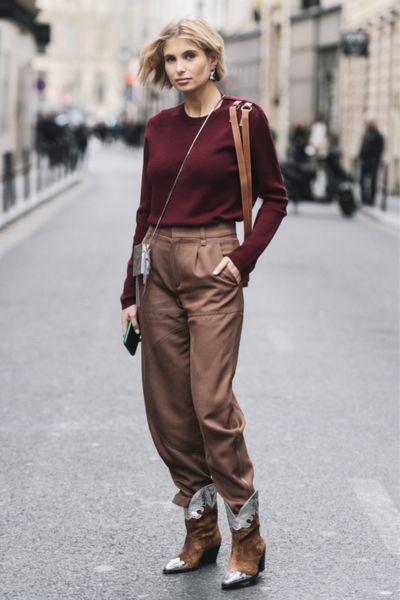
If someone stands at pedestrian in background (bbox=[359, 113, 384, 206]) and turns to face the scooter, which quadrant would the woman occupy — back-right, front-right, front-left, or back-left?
front-left

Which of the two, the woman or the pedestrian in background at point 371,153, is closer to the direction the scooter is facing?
the woman

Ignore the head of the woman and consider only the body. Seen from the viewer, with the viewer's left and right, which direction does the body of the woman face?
facing the viewer and to the left of the viewer

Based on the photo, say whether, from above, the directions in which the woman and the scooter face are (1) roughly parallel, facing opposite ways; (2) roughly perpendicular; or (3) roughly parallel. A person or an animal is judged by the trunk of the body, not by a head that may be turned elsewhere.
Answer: roughly perpendicular

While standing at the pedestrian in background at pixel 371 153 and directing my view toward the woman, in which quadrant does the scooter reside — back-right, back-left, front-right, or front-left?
front-right

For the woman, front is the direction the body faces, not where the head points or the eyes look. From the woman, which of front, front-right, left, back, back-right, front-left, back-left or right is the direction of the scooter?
back-right

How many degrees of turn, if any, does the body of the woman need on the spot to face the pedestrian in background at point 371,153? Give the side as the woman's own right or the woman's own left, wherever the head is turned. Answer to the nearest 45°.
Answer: approximately 135° to the woman's own right

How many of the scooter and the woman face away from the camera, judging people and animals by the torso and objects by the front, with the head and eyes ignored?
0
